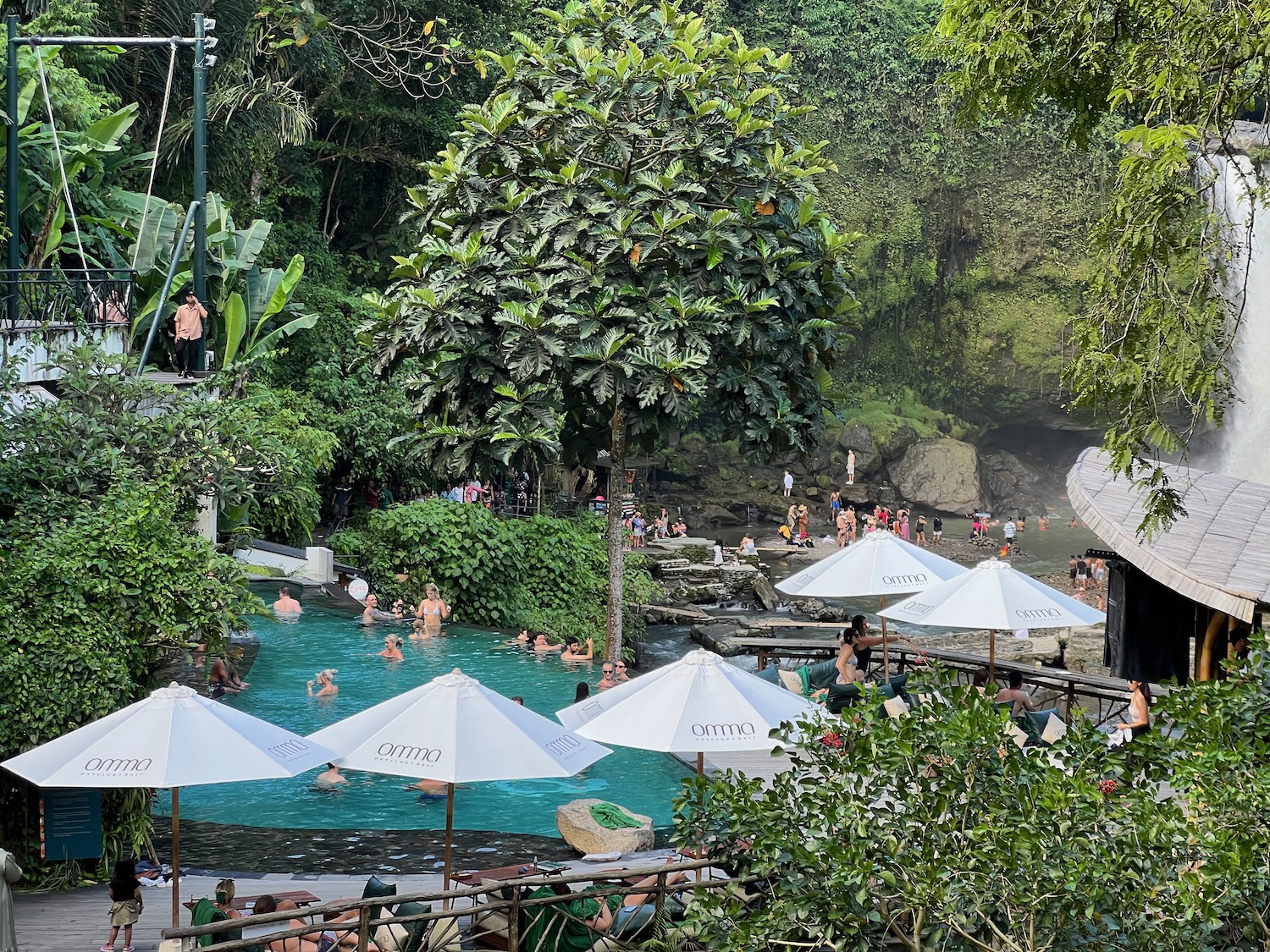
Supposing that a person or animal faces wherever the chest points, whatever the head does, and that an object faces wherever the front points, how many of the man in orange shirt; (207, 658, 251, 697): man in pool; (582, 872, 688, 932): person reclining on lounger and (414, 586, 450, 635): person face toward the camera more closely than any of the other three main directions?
2

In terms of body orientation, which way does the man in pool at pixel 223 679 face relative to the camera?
to the viewer's right

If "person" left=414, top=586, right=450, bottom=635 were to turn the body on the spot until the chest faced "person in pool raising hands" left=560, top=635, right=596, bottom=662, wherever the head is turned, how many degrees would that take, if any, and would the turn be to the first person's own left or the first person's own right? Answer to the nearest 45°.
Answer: approximately 45° to the first person's own left

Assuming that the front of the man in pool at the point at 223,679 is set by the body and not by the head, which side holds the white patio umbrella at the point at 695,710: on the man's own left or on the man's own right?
on the man's own right

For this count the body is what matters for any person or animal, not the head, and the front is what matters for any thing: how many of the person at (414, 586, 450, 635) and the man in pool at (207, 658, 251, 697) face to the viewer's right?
1

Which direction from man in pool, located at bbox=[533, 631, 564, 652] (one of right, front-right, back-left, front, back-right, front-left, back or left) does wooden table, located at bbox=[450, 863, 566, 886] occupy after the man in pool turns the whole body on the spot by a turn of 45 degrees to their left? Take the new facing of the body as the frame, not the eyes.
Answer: right

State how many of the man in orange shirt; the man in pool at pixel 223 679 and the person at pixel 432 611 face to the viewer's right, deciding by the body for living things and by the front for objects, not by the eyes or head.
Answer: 1

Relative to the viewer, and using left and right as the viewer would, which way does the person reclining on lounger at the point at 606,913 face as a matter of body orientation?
facing away from the viewer and to the right of the viewer

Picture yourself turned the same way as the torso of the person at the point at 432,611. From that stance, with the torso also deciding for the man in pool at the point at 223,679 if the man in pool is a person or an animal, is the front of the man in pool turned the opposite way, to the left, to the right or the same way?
to the left

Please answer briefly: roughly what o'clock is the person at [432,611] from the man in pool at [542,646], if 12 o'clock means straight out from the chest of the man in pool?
The person is roughly at 5 o'clock from the man in pool.

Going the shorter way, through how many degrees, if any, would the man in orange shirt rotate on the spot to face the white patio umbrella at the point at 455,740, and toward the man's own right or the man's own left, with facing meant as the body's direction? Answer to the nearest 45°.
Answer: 0° — they already face it

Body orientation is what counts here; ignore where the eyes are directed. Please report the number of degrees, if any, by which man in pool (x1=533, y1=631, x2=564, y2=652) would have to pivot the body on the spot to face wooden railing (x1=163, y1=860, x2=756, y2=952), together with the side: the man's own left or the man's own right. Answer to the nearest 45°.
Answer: approximately 45° to the man's own right

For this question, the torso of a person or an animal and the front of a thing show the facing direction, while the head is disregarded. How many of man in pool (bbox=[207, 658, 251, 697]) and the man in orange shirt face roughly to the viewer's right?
1
